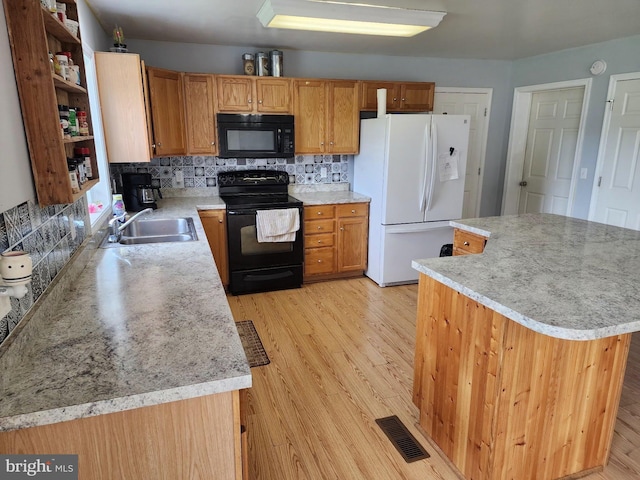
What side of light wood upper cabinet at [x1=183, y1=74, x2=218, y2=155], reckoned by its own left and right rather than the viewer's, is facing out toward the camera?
front

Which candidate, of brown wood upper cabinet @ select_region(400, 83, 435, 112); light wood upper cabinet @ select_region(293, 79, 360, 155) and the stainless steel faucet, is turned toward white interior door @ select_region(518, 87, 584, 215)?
the stainless steel faucet

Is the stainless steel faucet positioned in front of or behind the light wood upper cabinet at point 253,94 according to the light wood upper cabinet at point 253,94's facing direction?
in front

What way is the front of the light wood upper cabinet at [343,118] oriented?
toward the camera

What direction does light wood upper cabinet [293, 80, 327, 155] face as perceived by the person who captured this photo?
facing the viewer

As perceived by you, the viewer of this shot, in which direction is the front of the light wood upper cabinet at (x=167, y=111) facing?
facing the viewer and to the right of the viewer

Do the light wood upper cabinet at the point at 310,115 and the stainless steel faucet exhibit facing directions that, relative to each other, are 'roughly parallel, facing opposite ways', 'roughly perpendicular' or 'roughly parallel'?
roughly perpendicular

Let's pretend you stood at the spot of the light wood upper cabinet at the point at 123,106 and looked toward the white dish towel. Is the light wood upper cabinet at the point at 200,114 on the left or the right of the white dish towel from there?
left

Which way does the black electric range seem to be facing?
toward the camera

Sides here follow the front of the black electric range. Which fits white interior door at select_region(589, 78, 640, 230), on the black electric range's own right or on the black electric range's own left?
on the black electric range's own left

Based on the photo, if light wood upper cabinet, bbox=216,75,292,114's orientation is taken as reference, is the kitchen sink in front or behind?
in front

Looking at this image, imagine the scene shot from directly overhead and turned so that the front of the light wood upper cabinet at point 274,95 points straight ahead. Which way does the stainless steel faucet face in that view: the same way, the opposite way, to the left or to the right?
to the left

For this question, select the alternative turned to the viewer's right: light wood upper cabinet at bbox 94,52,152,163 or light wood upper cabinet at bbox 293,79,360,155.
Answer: light wood upper cabinet at bbox 94,52,152,163

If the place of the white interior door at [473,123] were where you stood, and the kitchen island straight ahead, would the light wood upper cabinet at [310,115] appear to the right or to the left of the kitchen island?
right

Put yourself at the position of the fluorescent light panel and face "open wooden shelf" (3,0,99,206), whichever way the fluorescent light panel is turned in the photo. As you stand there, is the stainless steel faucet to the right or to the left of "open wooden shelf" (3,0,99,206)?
right

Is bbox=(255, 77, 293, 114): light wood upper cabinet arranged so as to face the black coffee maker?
no

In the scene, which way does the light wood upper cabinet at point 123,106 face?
to the viewer's right
